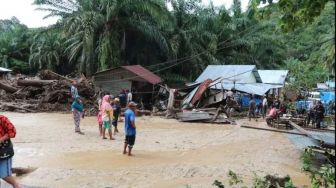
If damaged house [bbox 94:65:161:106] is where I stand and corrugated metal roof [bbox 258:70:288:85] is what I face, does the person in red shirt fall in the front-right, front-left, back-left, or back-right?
back-right
